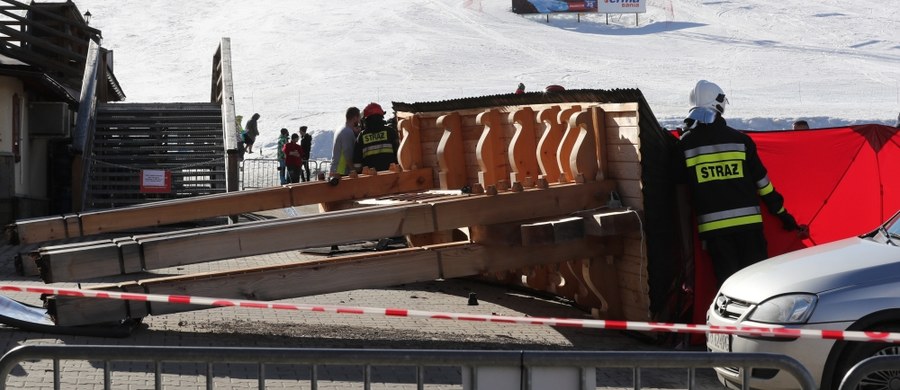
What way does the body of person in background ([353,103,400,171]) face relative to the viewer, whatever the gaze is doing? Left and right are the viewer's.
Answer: facing away from the viewer

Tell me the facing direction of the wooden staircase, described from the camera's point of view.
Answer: facing the viewer

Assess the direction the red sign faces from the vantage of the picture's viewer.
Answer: facing the viewer

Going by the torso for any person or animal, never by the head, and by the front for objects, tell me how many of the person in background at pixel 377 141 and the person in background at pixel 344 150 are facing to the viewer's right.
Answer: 1

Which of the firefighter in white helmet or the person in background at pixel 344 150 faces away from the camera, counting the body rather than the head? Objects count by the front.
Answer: the firefighter in white helmet

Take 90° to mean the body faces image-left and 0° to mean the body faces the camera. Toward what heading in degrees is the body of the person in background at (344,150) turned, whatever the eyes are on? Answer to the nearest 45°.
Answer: approximately 270°

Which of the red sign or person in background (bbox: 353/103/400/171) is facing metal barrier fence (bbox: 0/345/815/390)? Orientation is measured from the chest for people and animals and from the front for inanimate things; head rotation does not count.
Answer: the red sign

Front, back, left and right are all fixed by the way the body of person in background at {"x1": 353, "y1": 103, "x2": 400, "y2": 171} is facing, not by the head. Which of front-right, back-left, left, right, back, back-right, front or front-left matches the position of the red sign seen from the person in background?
front-left

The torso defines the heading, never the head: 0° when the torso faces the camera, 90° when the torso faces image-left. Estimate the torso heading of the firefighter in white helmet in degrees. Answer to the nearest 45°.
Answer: approximately 180°
